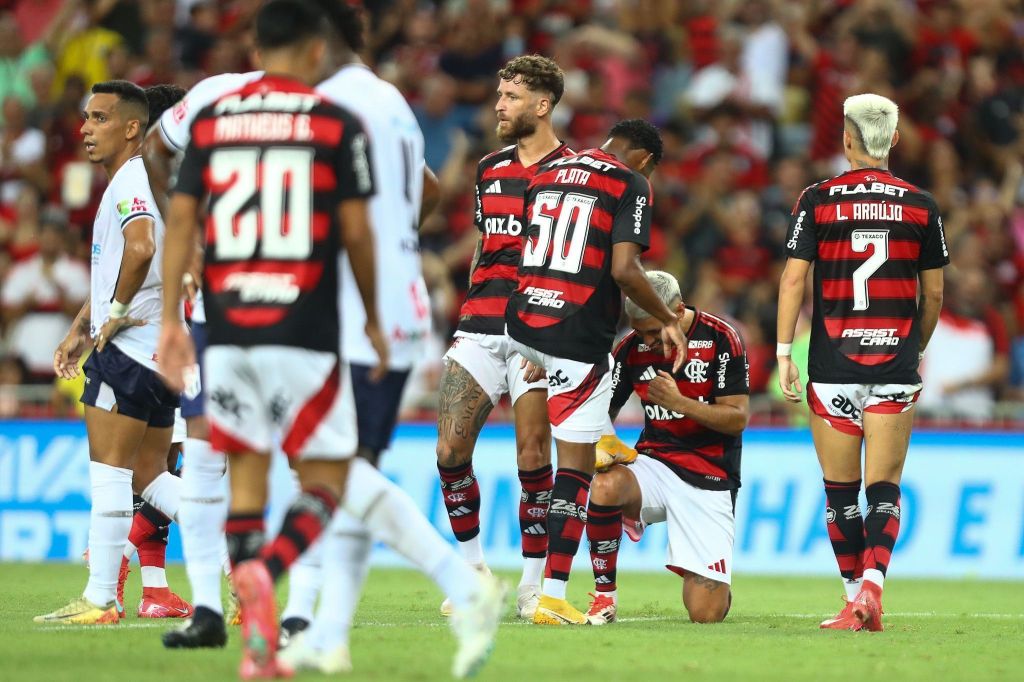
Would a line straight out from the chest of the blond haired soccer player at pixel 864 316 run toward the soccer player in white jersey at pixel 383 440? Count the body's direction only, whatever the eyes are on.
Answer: no

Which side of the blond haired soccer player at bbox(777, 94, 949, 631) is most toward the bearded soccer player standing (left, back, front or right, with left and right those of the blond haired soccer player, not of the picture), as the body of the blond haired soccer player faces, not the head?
left

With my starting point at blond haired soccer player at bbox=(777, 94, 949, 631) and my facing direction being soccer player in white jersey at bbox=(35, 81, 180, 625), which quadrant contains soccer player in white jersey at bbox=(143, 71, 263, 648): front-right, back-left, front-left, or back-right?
front-left

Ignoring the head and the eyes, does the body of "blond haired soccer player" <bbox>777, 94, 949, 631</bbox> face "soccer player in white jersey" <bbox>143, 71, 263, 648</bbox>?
no

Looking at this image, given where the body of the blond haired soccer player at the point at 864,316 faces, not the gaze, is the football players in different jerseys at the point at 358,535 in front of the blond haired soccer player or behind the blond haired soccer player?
behind

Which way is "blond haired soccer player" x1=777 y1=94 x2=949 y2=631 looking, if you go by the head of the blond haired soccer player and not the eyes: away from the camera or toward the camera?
away from the camera

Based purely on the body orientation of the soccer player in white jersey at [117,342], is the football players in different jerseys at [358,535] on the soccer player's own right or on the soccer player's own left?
on the soccer player's own left

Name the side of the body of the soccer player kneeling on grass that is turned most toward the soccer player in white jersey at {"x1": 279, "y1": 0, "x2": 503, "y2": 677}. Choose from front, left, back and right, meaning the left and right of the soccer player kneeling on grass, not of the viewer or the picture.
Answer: front

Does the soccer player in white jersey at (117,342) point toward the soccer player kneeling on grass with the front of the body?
no

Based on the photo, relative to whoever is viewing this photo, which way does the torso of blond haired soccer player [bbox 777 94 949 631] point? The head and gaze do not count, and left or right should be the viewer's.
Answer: facing away from the viewer

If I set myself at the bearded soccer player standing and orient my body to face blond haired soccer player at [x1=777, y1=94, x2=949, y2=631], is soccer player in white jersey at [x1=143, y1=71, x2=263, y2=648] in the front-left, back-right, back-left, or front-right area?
back-right

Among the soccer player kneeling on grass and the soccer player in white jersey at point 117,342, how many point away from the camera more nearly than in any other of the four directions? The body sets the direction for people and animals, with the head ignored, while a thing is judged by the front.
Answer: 0

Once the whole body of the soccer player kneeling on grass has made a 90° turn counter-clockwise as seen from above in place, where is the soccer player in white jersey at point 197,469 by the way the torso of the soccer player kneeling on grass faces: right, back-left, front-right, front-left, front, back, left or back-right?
right
